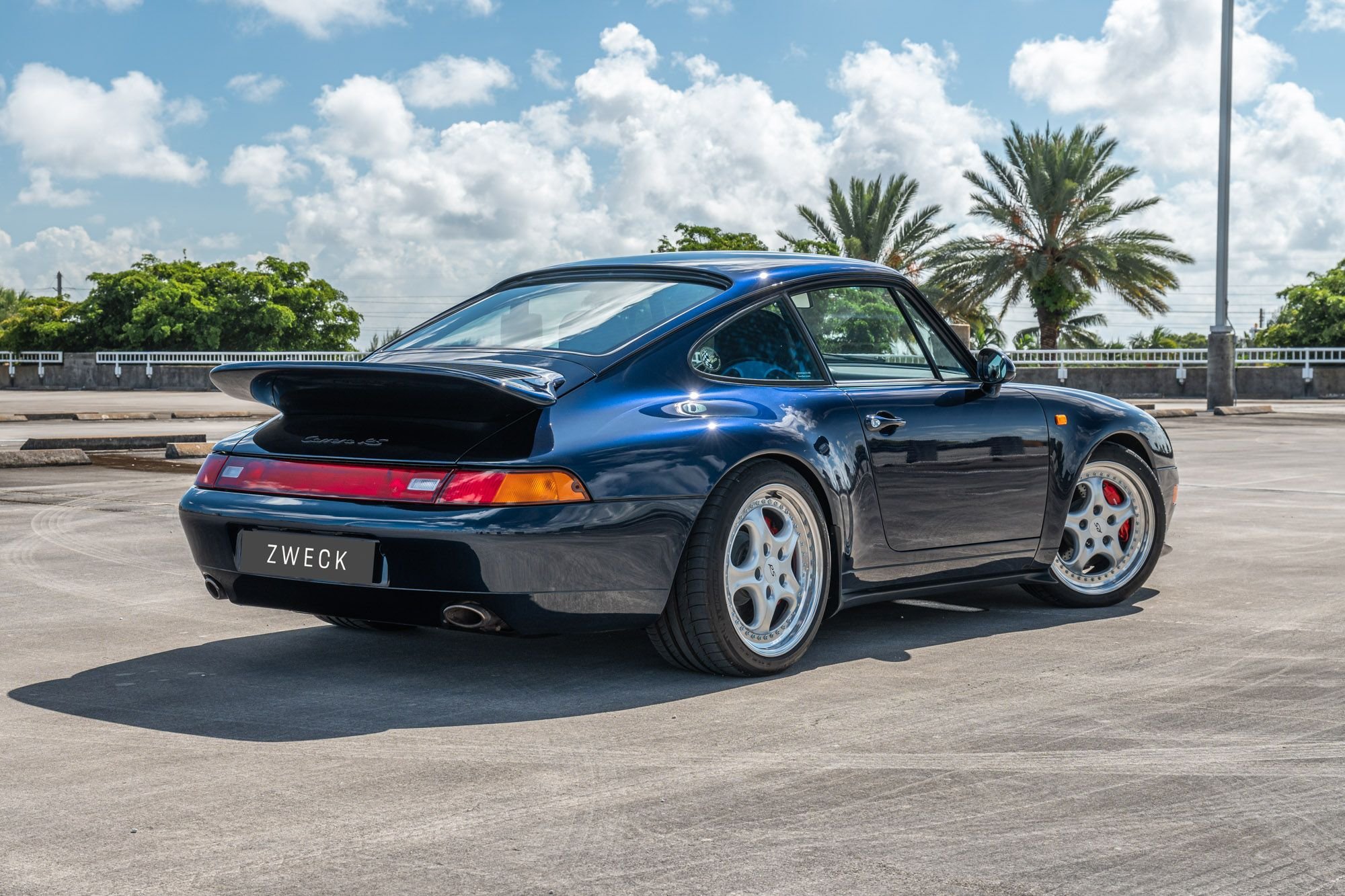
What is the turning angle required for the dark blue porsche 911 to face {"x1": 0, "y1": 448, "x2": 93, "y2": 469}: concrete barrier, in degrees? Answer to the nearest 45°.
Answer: approximately 90° to its left

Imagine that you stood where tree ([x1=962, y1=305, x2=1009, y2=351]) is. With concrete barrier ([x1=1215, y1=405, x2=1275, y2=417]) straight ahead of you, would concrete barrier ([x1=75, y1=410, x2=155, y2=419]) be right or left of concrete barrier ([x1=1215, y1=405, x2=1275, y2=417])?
right

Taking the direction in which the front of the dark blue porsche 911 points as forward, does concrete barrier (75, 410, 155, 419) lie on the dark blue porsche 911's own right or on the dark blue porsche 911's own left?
on the dark blue porsche 911's own left

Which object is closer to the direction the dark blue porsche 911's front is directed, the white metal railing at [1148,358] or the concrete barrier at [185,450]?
the white metal railing

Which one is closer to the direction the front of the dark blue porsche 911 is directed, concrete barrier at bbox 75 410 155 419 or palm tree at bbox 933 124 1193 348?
the palm tree

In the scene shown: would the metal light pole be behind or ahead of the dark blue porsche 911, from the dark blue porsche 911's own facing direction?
ahead

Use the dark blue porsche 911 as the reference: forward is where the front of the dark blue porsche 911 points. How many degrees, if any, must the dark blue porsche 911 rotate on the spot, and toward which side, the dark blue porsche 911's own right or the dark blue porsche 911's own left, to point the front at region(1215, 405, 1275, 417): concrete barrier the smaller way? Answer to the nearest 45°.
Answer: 0° — it already faces it

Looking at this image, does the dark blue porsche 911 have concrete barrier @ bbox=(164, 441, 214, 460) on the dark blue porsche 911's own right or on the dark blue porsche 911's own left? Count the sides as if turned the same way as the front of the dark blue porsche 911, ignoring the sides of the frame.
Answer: on the dark blue porsche 911's own left

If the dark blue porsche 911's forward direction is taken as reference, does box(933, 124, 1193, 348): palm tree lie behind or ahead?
ahead

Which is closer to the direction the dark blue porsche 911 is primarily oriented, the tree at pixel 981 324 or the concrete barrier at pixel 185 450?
the tree

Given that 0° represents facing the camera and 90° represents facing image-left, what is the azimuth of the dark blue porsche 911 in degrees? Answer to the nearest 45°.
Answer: approximately 225°

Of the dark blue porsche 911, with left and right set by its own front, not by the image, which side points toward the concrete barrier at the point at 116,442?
left
